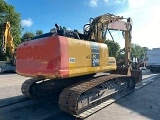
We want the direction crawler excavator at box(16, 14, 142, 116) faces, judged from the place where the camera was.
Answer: facing away from the viewer and to the right of the viewer

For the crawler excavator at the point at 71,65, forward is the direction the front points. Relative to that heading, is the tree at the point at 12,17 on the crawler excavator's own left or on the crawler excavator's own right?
on the crawler excavator's own left
